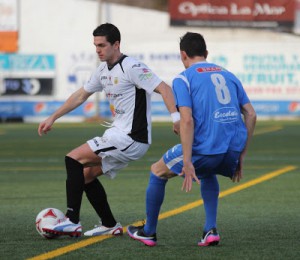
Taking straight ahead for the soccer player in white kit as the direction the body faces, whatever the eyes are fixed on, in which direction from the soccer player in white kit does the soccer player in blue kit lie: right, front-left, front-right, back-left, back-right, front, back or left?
left

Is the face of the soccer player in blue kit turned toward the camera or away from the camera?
away from the camera

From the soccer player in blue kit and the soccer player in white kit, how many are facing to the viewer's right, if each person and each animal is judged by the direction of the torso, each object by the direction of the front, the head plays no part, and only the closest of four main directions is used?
0

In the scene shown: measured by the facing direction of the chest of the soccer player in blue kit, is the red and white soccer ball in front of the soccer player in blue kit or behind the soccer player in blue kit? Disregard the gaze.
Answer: in front

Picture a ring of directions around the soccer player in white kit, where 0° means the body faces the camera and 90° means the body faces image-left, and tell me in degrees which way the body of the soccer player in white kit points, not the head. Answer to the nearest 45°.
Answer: approximately 45°

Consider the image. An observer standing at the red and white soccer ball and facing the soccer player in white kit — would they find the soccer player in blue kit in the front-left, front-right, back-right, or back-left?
front-right

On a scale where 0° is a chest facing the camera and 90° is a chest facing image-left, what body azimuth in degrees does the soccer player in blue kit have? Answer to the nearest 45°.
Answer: approximately 135°
